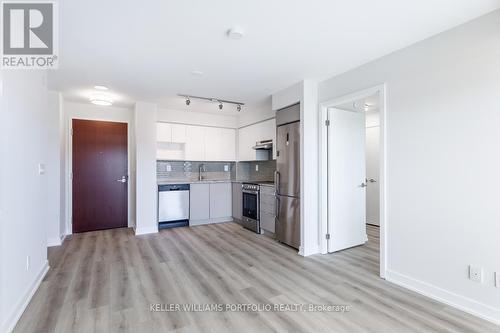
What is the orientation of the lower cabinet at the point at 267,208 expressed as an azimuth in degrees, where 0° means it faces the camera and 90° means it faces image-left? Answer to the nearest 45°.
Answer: approximately 45°

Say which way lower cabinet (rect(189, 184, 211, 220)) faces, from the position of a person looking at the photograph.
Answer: facing the viewer

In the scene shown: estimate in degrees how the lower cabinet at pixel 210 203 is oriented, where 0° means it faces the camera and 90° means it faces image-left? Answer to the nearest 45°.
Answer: approximately 0°

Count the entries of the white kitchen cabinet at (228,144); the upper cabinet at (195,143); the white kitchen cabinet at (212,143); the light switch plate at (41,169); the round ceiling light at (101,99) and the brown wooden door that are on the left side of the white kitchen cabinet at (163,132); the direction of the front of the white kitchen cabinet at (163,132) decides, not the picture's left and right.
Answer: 3

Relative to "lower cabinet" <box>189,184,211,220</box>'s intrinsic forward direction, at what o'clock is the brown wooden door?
The brown wooden door is roughly at 3 o'clock from the lower cabinet.

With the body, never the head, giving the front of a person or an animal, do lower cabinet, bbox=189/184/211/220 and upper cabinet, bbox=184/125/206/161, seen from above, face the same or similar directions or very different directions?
same or similar directions

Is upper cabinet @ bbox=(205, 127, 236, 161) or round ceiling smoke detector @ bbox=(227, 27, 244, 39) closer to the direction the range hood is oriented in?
the round ceiling smoke detector

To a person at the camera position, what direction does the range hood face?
facing the viewer and to the left of the viewer

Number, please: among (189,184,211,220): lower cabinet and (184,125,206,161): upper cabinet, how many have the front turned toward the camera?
2

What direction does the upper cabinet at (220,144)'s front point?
toward the camera

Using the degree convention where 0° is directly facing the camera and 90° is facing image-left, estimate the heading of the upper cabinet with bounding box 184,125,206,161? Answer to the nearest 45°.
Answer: approximately 0°

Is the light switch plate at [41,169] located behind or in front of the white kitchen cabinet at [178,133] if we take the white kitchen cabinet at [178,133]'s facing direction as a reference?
in front

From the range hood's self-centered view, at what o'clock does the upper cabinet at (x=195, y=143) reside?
The upper cabinet is roughly at 2 o'clock from the range hood.

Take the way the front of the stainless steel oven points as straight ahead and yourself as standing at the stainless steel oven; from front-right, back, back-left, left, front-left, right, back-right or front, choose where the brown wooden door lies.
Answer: front-right

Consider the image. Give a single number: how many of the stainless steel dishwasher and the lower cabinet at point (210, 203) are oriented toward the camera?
2
